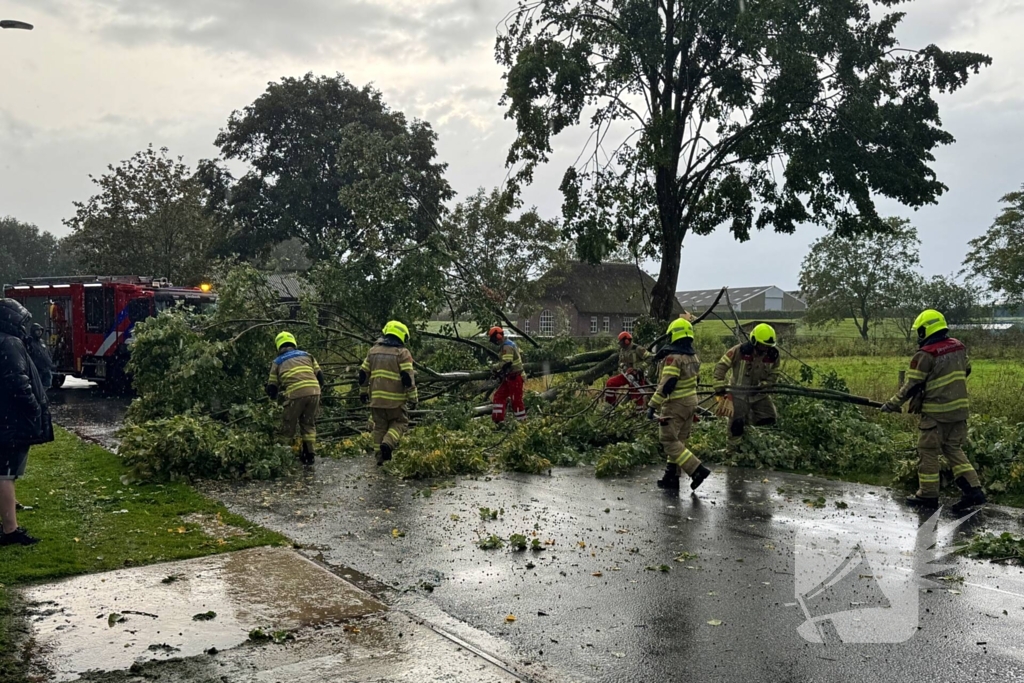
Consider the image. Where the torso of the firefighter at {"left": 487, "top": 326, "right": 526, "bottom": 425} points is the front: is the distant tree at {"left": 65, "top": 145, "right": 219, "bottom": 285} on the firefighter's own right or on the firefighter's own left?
on the firefighter's own right

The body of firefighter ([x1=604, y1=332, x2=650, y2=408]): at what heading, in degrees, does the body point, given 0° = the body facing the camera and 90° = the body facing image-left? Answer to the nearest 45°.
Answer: approximately 45°

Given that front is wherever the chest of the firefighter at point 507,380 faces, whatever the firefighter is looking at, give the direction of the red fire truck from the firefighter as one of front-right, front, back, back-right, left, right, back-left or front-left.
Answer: front-right

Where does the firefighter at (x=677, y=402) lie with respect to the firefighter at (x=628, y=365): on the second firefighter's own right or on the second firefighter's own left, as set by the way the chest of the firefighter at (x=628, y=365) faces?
on the second firefighter's own left

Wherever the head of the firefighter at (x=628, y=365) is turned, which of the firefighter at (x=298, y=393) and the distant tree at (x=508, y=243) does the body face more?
the firefighter

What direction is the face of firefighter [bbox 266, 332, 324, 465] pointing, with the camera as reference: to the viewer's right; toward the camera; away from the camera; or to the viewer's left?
away from the camera

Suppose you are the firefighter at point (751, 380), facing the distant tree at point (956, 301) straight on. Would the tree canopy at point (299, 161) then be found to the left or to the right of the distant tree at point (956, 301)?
left

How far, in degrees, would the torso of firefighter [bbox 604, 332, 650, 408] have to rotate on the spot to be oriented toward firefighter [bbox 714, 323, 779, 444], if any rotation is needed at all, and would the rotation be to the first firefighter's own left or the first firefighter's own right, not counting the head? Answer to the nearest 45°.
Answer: approximately 45° to the first firefighter's own left

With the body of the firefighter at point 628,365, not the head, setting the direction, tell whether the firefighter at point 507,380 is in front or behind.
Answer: in front
